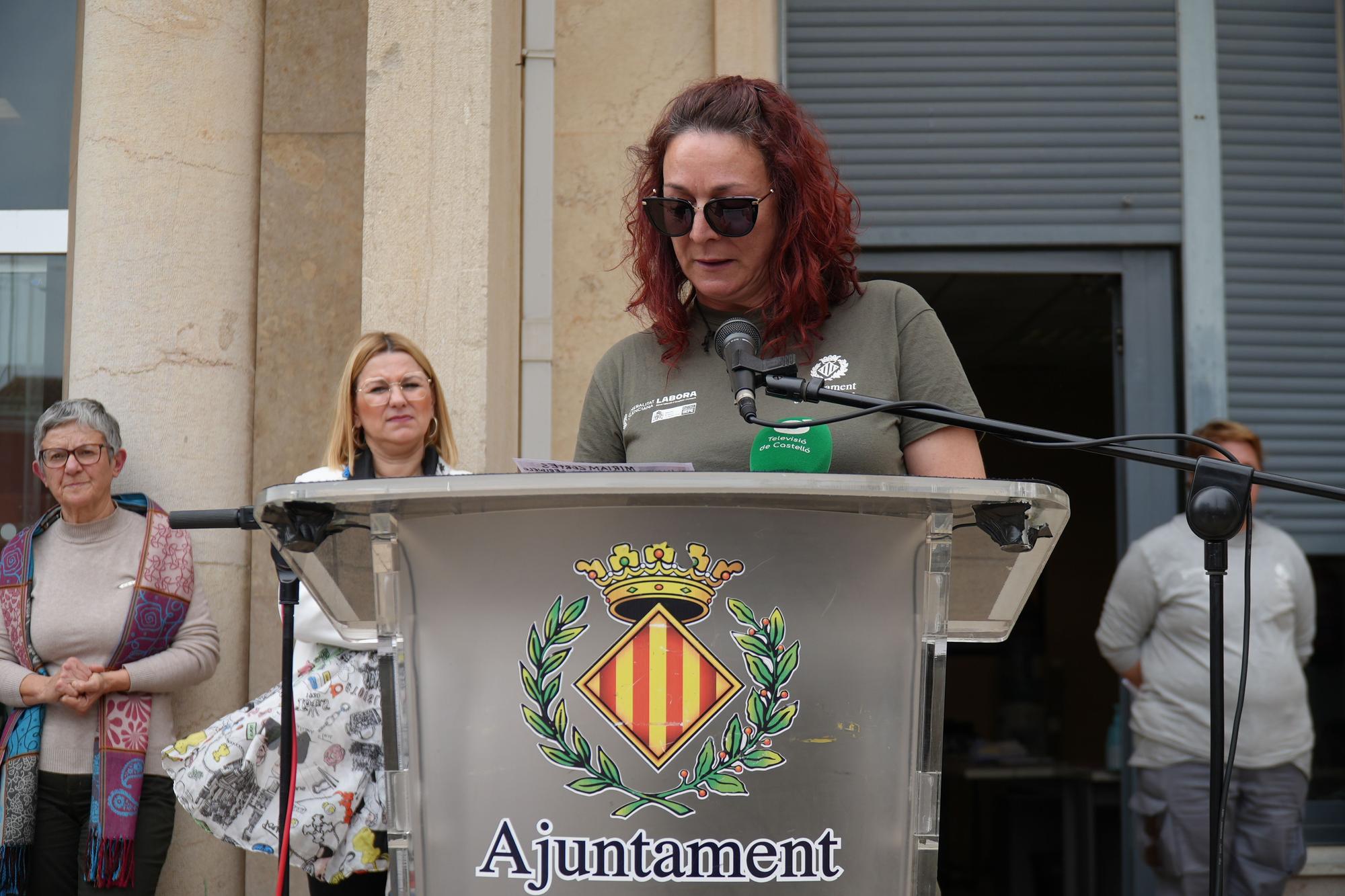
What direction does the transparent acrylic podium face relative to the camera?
toward the camera

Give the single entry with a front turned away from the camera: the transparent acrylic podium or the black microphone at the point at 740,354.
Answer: the black microphone

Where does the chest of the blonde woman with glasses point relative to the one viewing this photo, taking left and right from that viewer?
facing the viewer

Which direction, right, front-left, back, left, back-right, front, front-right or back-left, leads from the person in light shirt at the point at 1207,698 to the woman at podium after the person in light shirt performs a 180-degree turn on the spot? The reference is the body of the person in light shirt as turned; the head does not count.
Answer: back

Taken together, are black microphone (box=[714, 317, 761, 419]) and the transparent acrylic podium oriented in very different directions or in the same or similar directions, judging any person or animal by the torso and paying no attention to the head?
very different directions

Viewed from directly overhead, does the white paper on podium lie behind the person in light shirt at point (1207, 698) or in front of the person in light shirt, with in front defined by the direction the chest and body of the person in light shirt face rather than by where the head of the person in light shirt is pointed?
in front

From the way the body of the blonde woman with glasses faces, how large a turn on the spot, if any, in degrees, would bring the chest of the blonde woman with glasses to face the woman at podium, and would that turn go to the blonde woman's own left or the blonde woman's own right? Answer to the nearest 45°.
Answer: approximately 45° to the blonde woman's own left

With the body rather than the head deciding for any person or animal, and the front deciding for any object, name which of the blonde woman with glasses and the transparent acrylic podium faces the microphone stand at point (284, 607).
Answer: the blonde woman with glasses

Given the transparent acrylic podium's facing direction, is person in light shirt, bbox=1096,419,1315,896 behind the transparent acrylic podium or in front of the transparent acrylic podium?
behind

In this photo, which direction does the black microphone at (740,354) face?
away from the camera

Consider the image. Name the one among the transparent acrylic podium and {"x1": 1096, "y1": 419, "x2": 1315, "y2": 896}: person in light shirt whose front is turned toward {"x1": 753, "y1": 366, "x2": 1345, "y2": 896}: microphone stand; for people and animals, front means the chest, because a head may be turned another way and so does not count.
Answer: the person in light shirt
